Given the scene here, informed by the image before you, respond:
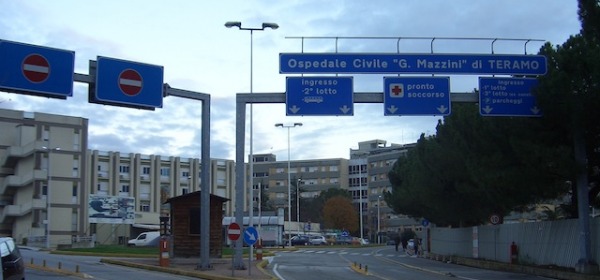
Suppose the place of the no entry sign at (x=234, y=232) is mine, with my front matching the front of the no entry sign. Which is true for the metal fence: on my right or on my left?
on my left

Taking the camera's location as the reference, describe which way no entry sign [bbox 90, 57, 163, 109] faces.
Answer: facing the viewer and to the right of the viewer

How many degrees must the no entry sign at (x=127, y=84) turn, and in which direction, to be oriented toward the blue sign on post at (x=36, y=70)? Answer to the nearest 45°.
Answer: approximately 90° to its right

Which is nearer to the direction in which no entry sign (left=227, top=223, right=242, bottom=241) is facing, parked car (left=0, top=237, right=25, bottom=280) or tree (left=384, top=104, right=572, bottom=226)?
the parked car

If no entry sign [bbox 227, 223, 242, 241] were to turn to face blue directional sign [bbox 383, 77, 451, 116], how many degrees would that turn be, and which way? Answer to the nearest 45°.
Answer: approximately 90° to its left

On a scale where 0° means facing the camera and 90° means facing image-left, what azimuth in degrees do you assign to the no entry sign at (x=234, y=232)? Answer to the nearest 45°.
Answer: approximately 0°

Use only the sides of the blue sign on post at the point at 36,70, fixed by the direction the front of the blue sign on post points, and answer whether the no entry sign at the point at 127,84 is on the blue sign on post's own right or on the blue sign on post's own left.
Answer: on the blue sign on post's own left

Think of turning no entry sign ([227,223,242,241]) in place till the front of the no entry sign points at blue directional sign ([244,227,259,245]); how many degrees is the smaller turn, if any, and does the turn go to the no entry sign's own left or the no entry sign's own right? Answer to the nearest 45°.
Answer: approximately 90° to the no entry sign's own left

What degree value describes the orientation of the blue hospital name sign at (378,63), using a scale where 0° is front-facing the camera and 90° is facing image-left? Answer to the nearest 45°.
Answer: approximately 0°

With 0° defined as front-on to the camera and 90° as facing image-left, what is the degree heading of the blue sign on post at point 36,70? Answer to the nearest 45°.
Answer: approximately 315°
